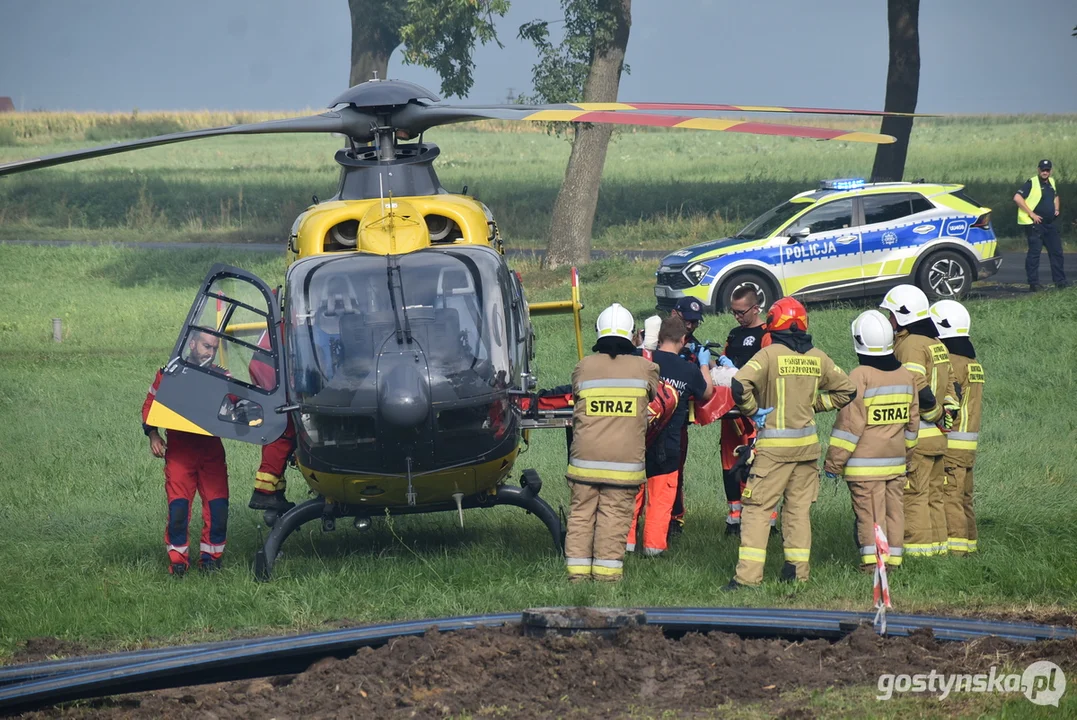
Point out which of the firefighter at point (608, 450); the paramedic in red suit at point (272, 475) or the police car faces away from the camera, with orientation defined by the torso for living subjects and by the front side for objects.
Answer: the firefighter

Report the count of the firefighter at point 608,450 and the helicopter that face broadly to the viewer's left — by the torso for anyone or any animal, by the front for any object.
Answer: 0

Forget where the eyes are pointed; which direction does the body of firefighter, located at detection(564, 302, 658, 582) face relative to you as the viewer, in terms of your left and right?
facing away from the viewer

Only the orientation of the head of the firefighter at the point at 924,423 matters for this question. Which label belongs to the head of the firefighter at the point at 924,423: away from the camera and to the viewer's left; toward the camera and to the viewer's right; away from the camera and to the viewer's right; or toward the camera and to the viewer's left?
away from the camera and to the viewer's left

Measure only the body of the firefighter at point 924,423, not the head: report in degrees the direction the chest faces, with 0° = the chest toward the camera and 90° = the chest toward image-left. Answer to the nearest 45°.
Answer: approximately 135°

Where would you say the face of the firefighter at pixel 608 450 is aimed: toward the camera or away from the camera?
away from the camera

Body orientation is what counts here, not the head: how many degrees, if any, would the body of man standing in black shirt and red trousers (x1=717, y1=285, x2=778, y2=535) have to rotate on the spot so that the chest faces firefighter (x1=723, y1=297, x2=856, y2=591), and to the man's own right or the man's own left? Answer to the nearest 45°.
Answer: approximately 45° to the man's own left

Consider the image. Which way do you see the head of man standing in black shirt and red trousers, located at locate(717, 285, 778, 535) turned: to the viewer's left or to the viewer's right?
to the viewer's left

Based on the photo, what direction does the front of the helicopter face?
toward the camera

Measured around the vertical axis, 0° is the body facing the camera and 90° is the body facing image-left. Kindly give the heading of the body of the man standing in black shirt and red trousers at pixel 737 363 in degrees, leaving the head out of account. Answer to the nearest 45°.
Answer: approximately 45°

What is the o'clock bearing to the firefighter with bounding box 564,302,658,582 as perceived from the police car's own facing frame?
The firefighter is roughly at 11 o'clock from the police car.

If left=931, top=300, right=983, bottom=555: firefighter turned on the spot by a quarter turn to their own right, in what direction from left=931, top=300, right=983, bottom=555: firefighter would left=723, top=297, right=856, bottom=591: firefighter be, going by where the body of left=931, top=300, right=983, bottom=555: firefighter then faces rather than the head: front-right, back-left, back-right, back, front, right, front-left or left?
back

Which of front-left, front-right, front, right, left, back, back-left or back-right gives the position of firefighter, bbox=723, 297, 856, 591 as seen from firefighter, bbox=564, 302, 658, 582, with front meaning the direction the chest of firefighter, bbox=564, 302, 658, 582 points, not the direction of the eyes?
right

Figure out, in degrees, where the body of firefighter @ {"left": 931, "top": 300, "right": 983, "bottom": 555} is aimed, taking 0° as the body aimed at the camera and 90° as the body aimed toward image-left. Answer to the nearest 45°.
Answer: approximately 135°

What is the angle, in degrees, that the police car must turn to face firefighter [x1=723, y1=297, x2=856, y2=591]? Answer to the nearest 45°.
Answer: approximately 45° to its left

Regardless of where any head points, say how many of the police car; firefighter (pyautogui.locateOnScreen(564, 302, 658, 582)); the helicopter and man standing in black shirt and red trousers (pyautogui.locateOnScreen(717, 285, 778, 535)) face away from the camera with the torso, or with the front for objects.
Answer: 1
